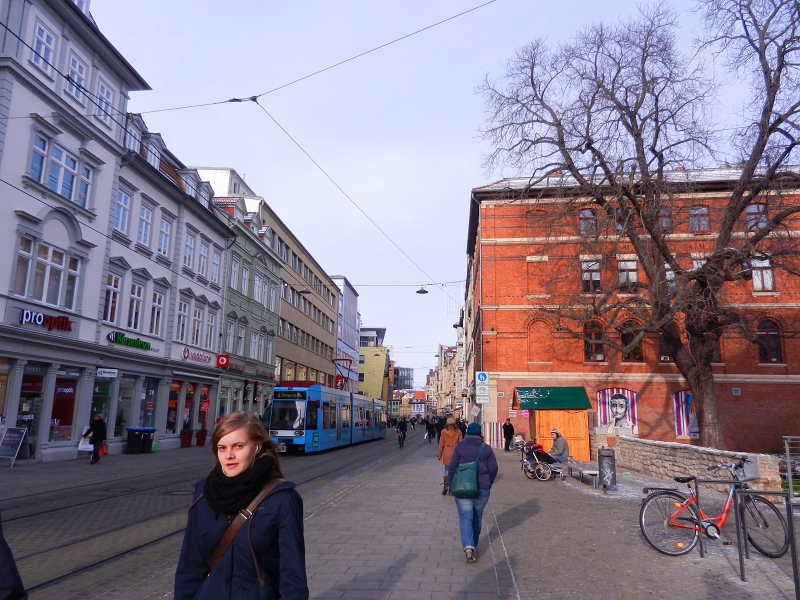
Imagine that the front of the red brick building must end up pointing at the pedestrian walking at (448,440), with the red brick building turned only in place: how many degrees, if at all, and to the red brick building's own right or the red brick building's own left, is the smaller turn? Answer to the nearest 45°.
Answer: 0° — it already faces them

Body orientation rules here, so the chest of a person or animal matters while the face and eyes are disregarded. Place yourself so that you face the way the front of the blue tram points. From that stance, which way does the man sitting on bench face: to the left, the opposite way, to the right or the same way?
to the right

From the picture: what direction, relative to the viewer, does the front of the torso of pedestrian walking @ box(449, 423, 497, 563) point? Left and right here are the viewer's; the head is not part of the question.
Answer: facing away from the viewer

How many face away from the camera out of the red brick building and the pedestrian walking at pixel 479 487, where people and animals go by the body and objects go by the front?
1

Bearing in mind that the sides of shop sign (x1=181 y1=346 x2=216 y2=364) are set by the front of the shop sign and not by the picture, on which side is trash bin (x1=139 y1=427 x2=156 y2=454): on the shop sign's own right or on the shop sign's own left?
on the shop sign's own right

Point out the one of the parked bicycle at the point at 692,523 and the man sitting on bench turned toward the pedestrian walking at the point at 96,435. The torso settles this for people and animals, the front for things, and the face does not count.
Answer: the man sitting on bench

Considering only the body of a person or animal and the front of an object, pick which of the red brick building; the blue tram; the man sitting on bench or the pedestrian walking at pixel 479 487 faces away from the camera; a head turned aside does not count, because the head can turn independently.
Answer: the pedestrian walking

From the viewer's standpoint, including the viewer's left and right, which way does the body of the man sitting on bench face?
facing to the left of the viewer

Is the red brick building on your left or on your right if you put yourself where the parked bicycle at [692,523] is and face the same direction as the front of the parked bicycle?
on your left

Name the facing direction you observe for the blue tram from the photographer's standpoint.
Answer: facing the viewer and to the left of the viewer

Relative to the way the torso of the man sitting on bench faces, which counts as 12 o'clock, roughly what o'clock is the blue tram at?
The blue tram is roughly at 1 o'clock from the man sitting on bench.

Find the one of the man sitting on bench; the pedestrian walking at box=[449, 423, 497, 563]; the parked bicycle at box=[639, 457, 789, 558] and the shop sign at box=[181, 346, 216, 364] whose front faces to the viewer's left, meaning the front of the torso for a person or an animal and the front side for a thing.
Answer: the man sitting on bench

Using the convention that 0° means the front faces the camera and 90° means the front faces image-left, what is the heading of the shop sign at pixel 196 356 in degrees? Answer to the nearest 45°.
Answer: approximately 315°
